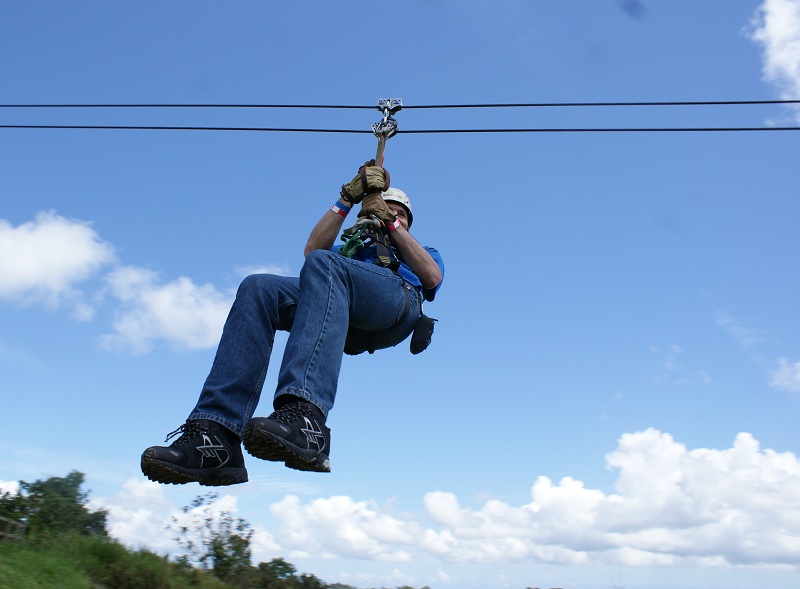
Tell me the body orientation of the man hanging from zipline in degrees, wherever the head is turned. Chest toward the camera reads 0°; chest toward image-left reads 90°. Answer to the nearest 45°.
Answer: approximately 45°

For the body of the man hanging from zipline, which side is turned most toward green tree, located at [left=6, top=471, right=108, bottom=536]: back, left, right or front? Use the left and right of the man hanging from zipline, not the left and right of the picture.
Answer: right
